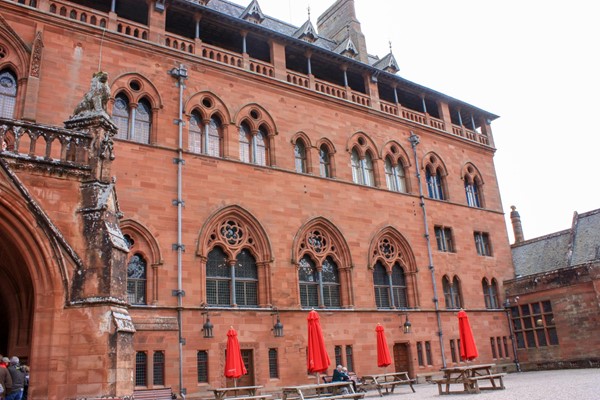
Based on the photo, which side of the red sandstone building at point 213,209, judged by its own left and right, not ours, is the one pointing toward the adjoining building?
left

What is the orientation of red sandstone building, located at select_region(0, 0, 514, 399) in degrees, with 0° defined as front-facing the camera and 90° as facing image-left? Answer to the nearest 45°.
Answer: approximately 315°
